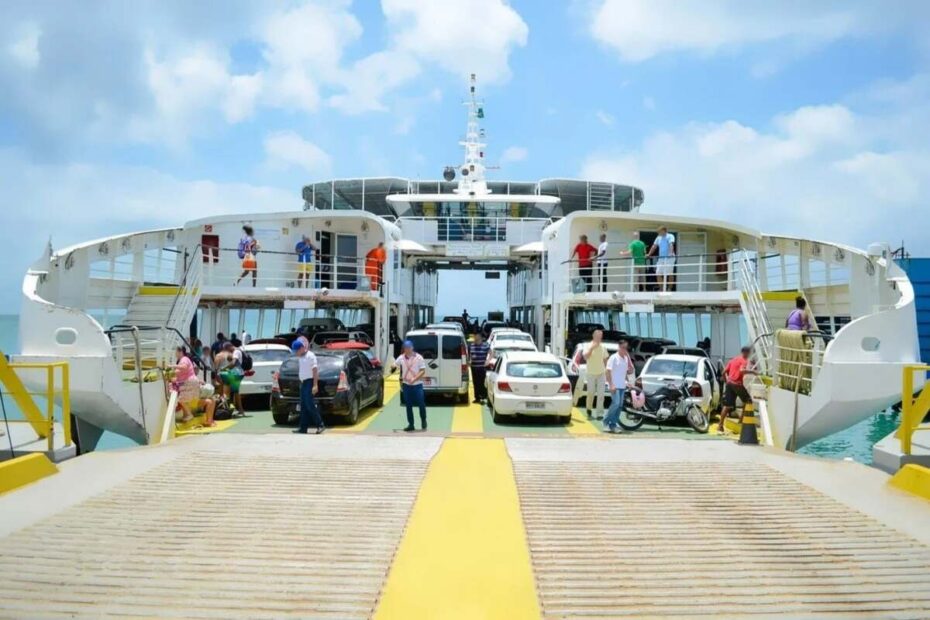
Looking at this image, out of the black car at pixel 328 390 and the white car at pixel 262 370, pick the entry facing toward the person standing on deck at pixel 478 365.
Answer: the black car

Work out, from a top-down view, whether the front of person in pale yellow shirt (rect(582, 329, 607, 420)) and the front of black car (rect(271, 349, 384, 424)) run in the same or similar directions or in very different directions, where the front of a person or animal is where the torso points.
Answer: very different directions

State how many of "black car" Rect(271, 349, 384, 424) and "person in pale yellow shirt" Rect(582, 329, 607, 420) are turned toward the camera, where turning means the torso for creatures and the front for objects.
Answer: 1

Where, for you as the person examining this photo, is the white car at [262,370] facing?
facing away from the viewer

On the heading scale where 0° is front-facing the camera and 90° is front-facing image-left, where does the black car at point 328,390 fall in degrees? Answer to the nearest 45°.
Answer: approximately 225°

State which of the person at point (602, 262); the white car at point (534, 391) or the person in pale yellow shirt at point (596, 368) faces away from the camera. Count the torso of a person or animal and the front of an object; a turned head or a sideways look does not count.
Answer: the white car

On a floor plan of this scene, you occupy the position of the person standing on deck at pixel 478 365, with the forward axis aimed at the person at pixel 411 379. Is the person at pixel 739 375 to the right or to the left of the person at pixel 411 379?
left

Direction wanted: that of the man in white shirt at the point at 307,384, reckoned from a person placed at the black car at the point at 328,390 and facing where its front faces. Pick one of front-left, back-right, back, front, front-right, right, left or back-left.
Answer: back-right

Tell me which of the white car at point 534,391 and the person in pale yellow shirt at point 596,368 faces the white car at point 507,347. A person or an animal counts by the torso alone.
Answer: the white car at point 534,391

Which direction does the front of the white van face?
away from the camera

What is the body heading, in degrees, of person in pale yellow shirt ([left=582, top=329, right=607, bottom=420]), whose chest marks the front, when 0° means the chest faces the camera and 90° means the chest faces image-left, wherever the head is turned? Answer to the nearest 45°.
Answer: approximately 0°

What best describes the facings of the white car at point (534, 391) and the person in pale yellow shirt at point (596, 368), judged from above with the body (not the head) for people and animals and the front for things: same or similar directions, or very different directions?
very different directions

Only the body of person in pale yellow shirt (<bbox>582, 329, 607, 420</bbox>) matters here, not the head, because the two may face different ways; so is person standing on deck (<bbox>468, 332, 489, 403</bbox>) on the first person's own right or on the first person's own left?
on the first person's own right
